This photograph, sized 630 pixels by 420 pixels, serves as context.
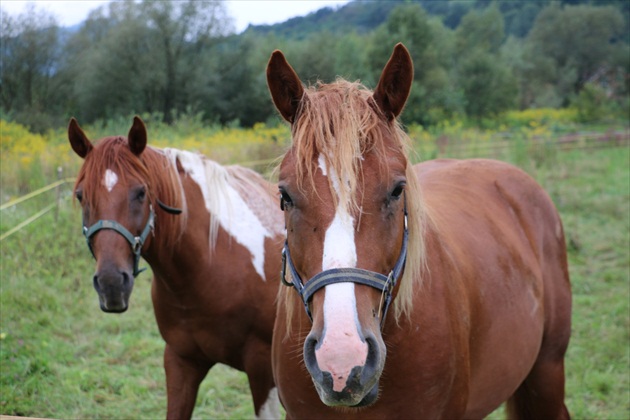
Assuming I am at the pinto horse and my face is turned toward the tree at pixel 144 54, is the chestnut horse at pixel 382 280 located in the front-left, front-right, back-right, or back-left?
back-right

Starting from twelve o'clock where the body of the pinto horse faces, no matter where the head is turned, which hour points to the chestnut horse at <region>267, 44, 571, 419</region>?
The chestnut horse is roughly at 10 o'clock from the pinto horse.

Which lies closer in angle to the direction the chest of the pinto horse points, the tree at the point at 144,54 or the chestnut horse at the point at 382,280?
the chestnut horse

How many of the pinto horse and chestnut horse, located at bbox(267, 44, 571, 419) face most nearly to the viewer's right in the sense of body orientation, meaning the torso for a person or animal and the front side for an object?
0

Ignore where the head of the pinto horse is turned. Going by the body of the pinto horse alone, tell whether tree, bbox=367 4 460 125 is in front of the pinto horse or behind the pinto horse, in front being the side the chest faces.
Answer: behind

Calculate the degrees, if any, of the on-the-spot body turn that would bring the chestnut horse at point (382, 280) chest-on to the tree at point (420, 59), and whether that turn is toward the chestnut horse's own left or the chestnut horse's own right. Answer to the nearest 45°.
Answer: approximately 135° to the chestnut horse's own right

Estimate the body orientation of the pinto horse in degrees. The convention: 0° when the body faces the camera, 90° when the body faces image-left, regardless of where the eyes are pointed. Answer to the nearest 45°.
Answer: approximately 45°

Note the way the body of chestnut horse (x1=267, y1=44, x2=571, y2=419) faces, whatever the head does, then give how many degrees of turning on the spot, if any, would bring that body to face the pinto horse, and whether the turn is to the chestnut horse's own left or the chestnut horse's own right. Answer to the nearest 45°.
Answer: approximately 90° to the chestnut horse's own right
